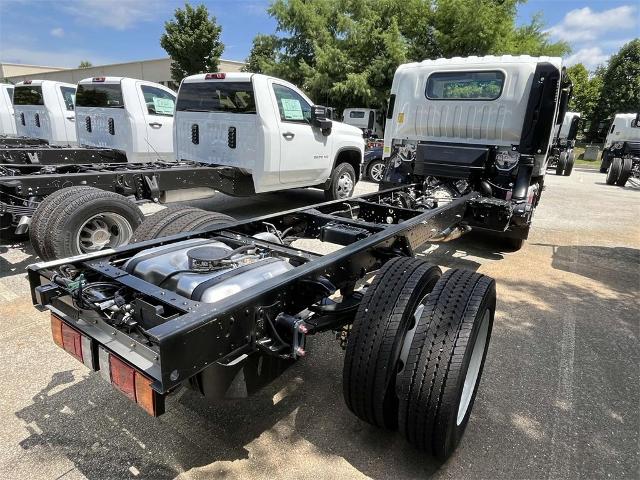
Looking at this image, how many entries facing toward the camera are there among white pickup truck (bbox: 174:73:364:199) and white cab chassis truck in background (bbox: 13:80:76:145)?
0

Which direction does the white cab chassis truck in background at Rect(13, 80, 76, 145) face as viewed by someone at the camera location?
facing away from the viewer and to the right of the viewer

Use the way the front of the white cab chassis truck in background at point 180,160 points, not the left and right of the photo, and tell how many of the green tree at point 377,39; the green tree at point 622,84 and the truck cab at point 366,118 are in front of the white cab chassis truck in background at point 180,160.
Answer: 3

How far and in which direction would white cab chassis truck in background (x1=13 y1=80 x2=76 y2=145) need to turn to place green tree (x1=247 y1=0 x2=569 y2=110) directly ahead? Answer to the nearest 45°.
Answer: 0° — it already faces it

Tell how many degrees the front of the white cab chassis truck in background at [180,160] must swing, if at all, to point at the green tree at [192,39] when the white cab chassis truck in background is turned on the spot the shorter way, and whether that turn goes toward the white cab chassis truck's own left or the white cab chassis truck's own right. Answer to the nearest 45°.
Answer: approximately 45° to the white cab chassis truck's own left

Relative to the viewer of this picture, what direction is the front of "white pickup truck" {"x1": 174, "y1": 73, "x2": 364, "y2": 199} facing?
facing away from the viewer and to the right of the viewer

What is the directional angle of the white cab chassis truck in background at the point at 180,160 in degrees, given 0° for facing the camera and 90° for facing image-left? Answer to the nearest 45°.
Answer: approximately 225°

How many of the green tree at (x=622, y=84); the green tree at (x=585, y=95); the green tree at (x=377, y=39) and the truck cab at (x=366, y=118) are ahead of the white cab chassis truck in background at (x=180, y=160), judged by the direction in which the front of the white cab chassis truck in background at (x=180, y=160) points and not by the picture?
4

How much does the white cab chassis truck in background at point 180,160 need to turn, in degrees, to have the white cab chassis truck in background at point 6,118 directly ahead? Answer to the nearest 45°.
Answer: approximately 90° to its left

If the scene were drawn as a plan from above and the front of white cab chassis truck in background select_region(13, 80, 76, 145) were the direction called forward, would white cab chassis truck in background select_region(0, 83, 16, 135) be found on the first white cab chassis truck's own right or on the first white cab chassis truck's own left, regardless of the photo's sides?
on the first white cab chassis truck's own left

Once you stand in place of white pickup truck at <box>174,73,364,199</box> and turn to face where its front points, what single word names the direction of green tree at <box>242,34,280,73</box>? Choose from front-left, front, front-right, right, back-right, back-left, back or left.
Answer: front-left

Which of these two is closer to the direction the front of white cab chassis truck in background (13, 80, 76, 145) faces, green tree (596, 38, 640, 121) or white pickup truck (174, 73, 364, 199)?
the green tree

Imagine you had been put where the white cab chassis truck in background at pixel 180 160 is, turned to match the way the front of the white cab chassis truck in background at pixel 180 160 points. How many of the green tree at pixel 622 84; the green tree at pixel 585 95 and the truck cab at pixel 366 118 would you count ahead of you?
3

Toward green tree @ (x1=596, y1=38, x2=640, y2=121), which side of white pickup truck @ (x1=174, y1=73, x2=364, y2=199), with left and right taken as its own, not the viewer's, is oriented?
front

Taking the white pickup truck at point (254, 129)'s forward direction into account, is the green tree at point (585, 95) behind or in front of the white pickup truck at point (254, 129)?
in front

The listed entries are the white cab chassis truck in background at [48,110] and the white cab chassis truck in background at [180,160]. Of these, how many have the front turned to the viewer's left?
0
